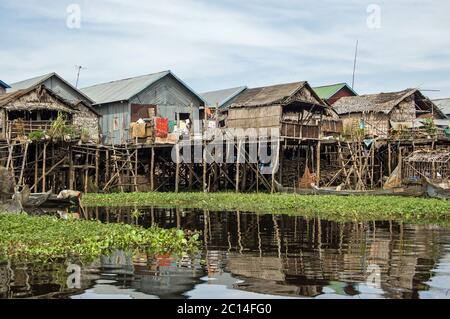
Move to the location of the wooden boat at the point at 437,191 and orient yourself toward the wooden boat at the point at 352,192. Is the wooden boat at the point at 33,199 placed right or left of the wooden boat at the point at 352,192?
left

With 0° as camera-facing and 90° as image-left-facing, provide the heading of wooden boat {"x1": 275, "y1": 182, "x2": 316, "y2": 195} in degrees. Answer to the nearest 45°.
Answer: approximately 90°
